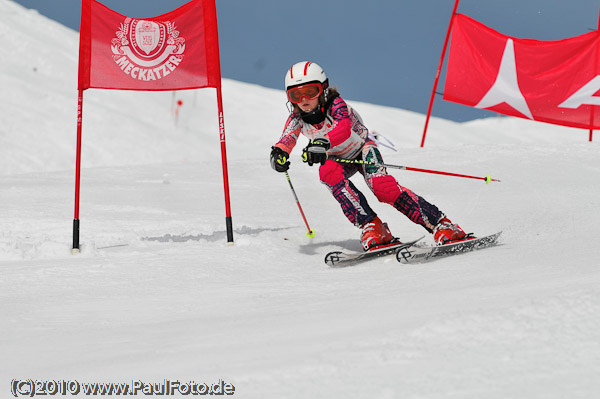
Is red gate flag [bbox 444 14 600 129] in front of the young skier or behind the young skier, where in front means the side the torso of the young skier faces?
behind

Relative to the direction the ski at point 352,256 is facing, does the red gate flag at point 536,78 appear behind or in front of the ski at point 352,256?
behind

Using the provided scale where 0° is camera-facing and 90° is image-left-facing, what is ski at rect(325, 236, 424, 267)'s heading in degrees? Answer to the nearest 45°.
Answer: approximately 45°

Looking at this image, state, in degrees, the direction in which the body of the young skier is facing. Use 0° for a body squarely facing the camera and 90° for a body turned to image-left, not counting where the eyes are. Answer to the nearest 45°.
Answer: approximately 45°

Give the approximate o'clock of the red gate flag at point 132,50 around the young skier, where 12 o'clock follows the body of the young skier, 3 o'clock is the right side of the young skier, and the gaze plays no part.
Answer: The red gate flag is roughly at 2 o'clock from the young skier.

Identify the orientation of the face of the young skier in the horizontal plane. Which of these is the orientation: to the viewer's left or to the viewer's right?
to the viewer's left

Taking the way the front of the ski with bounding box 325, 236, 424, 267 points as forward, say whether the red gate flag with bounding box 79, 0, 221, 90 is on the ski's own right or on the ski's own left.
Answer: on the ski's own right
